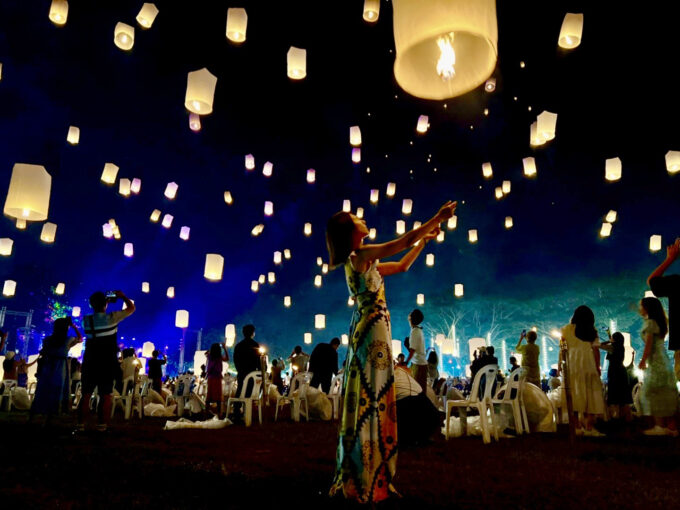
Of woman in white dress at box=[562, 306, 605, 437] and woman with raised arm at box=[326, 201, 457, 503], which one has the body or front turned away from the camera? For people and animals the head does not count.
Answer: the woman in white dress

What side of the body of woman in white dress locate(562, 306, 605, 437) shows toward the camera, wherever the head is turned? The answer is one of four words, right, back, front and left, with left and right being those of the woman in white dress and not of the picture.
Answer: back

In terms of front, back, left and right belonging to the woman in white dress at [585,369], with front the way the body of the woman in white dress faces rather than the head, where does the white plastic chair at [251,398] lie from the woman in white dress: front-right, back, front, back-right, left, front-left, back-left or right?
left

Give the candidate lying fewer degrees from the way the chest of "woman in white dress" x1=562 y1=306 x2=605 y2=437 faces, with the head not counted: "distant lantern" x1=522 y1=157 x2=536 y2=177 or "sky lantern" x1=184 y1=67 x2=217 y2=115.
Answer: the distant lantern

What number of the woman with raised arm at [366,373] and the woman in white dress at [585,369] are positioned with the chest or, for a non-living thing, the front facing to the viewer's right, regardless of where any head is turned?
1

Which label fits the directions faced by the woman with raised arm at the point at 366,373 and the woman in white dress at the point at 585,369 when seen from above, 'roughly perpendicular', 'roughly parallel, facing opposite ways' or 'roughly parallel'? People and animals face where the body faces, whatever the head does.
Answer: roughly perpendicular

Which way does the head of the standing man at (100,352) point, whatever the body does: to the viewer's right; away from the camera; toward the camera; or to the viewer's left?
away from the camera

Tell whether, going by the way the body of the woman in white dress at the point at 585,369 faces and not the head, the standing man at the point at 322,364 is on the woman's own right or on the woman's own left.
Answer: on the woman's own left

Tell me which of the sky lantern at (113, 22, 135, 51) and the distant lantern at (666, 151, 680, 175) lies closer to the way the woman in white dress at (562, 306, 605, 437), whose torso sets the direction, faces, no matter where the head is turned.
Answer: the distant lantern

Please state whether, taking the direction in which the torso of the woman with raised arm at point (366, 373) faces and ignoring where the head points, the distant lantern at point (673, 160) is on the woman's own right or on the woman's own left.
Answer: on the woman's own left

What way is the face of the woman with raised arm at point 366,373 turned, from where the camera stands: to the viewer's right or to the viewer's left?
to the viewer's right

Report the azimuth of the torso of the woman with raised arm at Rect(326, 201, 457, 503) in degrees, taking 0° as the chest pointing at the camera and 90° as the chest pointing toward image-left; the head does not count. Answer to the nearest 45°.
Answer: approximately 270°

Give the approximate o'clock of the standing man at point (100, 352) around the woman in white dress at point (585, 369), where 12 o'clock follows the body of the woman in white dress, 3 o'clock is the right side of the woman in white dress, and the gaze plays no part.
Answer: The standing man is roughly at 8 o'clock from the woman in white dress.

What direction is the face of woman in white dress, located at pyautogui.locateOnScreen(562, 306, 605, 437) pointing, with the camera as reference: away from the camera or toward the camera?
away from the camera
